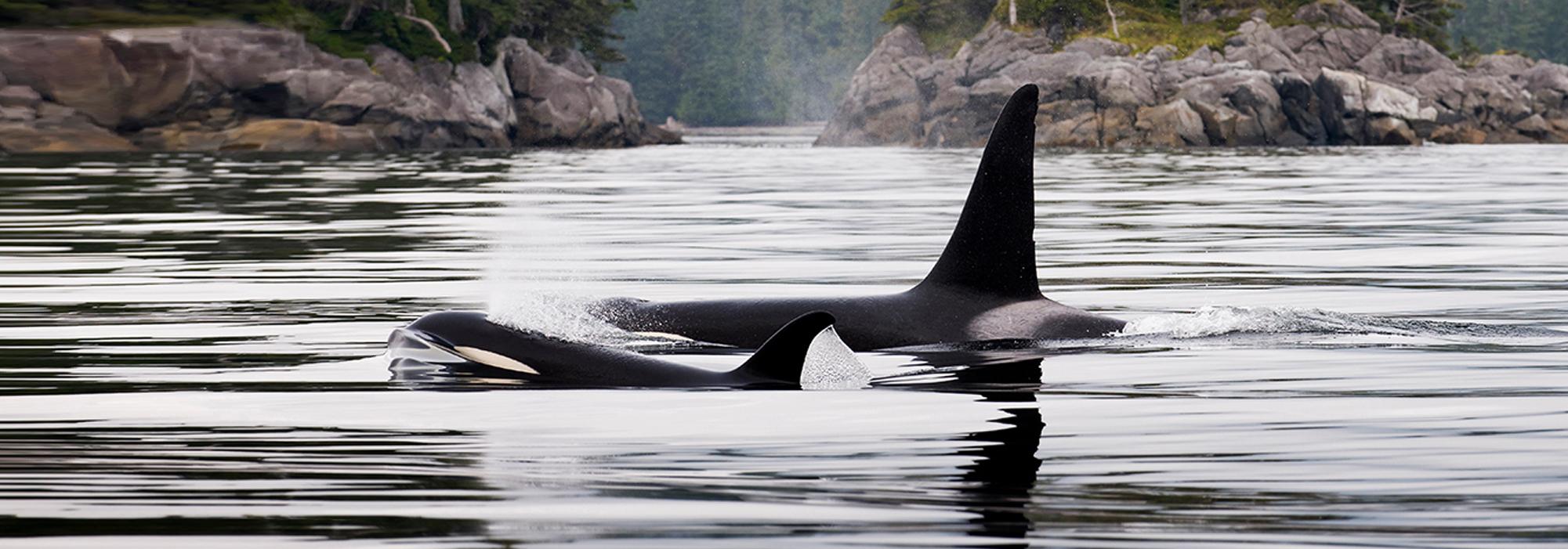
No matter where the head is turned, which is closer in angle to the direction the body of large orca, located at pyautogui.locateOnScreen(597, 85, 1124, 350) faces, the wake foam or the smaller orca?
the smaller orca

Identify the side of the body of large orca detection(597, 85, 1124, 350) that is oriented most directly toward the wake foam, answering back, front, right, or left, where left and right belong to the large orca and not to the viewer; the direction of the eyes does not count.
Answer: back

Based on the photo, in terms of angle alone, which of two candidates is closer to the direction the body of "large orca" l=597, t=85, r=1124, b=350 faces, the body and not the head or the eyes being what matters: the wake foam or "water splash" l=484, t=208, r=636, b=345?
the water splash

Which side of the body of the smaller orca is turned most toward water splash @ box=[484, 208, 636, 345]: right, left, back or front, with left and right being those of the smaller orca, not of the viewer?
right

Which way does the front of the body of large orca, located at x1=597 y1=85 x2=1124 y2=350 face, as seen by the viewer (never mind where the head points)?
to the viewer's left

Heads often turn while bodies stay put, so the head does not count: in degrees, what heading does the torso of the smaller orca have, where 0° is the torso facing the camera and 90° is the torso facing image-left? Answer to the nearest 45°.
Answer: approximately 90°

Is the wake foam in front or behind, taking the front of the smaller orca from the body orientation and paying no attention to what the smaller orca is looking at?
behind
